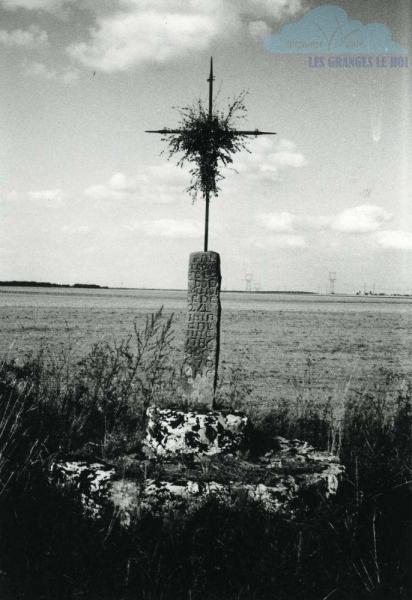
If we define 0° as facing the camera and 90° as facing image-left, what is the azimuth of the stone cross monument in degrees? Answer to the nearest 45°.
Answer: approximately 0°
